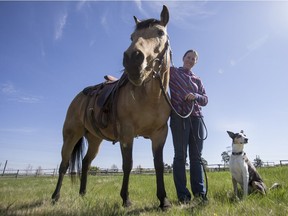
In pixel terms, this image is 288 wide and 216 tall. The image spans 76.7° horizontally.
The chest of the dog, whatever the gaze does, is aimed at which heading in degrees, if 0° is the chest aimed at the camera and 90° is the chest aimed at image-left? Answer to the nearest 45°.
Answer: approximately 45°

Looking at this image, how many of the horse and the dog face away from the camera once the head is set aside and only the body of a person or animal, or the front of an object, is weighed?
0

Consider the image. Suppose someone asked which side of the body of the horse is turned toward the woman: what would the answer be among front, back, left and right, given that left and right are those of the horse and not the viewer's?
left

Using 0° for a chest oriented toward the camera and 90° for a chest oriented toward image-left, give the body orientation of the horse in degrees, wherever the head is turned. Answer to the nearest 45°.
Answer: approximately 315°
